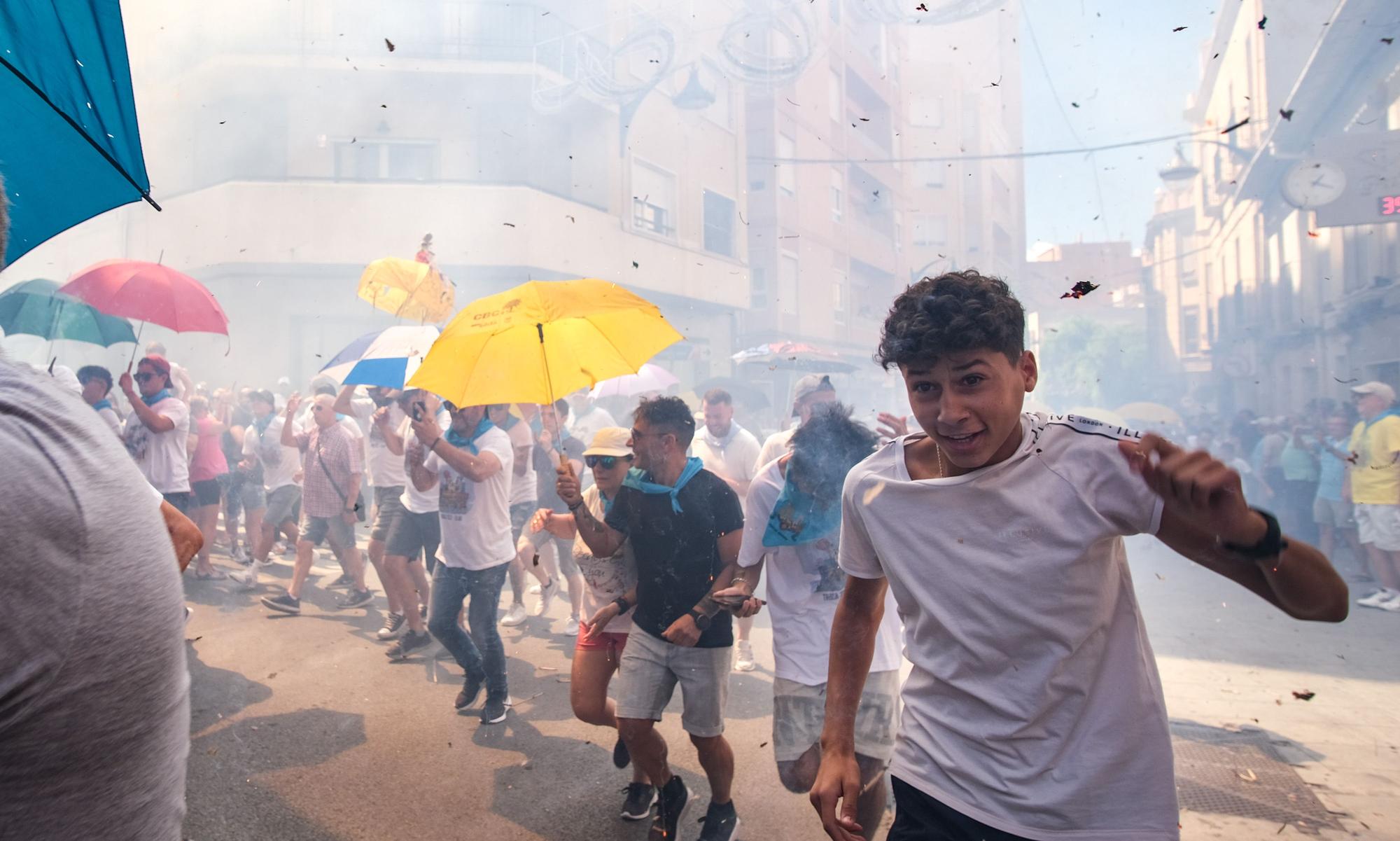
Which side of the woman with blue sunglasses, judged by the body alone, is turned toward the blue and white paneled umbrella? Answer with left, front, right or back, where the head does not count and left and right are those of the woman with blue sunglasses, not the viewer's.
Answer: right

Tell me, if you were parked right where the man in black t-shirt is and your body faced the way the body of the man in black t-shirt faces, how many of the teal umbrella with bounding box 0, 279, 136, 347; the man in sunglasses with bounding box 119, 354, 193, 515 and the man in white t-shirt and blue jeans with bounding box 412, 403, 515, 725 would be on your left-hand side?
0

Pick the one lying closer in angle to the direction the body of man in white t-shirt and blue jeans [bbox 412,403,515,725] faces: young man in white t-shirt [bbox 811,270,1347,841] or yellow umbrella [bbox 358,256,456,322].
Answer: the young man in white t-shirt

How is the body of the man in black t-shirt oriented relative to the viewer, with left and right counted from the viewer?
facing the viewer and to the left of the viewer

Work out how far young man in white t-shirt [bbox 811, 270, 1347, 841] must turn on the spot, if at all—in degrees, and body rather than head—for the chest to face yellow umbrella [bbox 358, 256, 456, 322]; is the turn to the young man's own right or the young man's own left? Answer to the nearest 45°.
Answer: approximately 90° to the young man's own right

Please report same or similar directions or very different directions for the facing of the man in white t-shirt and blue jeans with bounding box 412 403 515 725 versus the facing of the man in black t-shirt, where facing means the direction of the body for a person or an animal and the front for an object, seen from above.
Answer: same or similar directions

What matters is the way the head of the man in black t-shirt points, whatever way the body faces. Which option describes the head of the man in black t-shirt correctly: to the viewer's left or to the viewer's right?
to the viewer's left

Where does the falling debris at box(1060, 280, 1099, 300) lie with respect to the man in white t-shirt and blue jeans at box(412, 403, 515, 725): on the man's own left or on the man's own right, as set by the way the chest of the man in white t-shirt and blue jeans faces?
on the man's own left

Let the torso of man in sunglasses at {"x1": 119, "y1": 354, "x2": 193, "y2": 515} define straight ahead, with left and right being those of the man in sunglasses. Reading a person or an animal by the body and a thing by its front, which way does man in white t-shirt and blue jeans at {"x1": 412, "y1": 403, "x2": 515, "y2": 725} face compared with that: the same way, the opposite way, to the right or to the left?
the same way

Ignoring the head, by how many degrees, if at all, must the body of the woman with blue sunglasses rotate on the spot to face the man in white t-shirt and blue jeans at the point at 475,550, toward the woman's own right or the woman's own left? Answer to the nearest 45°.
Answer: approximately 90° to the woman's own right

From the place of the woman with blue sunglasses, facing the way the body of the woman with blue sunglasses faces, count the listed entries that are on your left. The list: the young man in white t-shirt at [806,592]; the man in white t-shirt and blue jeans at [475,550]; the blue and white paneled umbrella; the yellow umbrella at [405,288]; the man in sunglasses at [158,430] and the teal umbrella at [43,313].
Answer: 1

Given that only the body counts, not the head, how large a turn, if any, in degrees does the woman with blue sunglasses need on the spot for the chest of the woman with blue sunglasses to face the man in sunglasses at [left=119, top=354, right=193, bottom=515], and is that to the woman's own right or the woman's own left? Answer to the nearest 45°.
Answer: approximately 90° to the woman's own right

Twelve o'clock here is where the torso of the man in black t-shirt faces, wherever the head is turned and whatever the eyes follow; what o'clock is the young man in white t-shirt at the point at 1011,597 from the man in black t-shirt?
The young man in white t-shirt is roughly at 10 o'clock from the man in black t-shirt.

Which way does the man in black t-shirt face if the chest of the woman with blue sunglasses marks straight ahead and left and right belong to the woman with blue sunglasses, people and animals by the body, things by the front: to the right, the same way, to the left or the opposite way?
the same way

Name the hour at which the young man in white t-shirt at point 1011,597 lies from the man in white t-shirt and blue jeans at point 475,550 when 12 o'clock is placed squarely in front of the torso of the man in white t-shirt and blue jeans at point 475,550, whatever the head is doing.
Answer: the young man in white t-shirt at point 1011,597 is roughly at 10 o'clock from the man in white t-shirt and blue jeans at point 475,550.

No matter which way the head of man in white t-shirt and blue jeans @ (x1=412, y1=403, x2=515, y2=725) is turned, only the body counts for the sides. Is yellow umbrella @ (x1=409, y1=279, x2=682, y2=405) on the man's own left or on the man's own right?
on the man's own left
